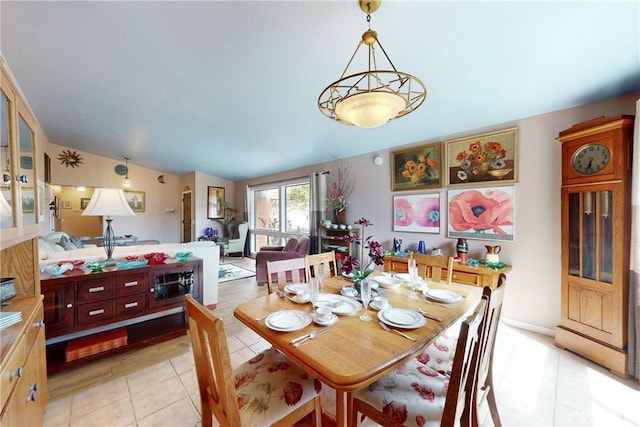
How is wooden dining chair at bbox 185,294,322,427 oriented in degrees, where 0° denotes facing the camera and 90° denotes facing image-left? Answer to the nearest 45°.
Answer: approximately 225°

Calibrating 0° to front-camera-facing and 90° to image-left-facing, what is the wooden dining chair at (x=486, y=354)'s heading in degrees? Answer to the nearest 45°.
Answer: approximately 90°

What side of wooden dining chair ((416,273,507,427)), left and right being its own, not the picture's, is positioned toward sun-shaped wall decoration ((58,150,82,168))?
front

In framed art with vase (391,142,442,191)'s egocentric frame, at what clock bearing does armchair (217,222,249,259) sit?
The armchair is roughly at 2 o'clock from the framed art with vase.

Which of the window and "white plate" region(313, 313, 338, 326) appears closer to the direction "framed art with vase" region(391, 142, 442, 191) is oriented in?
the white plate

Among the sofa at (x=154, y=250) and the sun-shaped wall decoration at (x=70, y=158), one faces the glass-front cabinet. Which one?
the sun-shaped wall decoration

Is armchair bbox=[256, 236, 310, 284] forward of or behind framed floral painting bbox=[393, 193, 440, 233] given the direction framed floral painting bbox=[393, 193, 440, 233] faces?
forward

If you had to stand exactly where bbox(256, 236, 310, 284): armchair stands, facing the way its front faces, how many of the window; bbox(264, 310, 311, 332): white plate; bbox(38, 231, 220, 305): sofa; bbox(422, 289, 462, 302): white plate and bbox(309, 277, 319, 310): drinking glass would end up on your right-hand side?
1

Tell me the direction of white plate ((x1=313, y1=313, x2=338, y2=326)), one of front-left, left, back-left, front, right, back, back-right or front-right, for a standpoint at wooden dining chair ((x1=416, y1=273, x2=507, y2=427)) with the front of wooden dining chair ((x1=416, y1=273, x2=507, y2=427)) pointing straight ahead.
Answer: front-left

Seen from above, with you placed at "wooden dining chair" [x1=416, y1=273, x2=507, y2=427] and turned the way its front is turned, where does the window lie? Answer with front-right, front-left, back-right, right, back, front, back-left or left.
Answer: front-right

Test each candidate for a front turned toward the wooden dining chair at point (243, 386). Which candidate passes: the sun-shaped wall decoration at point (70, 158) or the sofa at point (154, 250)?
the sun-shaped wall decoration

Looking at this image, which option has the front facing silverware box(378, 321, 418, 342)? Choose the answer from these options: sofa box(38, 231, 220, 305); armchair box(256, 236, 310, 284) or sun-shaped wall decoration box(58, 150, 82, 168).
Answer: the sun-shaped wall decoration

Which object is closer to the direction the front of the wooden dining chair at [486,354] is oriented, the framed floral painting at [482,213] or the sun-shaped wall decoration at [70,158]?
the sun-shaped wall decoration

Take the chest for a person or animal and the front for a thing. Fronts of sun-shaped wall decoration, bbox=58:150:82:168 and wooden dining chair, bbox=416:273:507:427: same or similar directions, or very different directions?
very different directions

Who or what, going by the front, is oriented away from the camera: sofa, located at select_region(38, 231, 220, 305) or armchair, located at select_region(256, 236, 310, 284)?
the sofa

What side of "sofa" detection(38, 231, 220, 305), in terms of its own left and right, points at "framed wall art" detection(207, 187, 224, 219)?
front

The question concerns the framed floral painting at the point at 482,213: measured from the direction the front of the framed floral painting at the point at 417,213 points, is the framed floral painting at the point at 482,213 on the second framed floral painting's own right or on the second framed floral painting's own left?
on the second framed floral painting's own left

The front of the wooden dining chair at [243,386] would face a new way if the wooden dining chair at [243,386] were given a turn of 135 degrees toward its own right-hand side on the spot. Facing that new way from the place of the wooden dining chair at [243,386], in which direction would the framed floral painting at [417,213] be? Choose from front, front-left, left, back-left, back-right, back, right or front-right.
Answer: back-left

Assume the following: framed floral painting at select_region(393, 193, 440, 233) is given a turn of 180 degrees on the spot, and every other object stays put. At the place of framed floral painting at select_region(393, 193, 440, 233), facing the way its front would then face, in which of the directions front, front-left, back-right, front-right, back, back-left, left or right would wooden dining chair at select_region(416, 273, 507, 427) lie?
back-right
